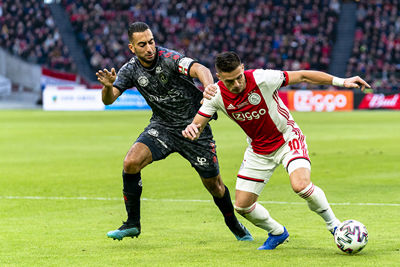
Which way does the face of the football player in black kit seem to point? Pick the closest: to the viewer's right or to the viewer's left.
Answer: to the viewer's right

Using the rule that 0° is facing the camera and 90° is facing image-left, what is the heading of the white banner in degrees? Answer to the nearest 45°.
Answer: approximately 0°

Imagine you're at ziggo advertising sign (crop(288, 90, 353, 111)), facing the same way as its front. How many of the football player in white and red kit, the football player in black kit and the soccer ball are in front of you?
3

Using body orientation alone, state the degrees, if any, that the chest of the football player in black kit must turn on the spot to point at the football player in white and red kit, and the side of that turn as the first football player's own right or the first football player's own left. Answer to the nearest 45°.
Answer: approximately 45° to the first football player's own left

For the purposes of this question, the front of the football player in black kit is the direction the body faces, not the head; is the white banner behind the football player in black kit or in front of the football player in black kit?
behind

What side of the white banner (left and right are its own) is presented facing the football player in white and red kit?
front

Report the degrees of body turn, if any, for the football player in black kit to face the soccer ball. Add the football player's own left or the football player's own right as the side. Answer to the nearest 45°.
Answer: approximately 45° to the football player's own left

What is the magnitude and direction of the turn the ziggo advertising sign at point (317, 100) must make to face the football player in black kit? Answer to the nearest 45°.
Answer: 0° — it already faces them

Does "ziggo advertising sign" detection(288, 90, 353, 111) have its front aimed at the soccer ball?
yes

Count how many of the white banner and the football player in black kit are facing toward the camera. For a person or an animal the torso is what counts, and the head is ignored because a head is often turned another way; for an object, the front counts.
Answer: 2

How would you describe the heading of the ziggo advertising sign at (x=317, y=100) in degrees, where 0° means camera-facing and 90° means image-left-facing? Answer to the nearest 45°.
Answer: approximately 0°
